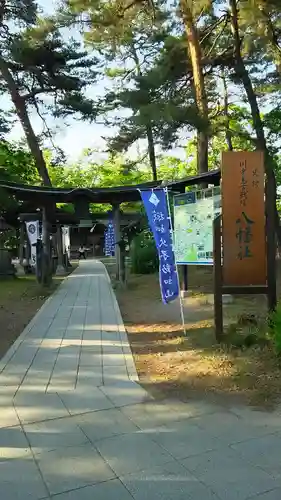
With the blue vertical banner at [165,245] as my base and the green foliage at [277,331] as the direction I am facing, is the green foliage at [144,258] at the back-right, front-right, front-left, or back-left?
back-left

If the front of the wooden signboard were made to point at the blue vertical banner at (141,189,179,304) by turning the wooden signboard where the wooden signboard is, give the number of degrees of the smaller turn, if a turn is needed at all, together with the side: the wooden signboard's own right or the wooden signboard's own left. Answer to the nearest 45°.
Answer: approximately 135° to the wooden signboard's own right

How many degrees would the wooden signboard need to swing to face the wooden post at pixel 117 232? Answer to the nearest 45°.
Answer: approximately 135° to its right

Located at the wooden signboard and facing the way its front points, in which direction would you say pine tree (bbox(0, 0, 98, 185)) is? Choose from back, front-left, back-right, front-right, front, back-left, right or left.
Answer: back-right

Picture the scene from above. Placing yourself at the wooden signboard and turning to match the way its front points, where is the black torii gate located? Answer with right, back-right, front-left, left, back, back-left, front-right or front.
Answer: back-right

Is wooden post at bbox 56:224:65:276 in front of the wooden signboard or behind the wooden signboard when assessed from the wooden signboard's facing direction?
behind

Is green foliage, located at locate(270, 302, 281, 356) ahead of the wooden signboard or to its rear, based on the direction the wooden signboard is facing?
ahead

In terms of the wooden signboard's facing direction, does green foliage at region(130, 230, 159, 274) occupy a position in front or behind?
behind

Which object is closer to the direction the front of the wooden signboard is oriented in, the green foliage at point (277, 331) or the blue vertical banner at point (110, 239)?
the green foliage

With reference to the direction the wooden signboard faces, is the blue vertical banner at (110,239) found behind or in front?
behind
